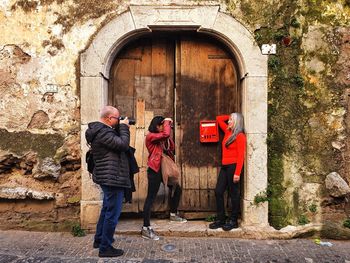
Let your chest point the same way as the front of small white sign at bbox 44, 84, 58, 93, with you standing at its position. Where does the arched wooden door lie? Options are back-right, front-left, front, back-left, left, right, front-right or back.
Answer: left

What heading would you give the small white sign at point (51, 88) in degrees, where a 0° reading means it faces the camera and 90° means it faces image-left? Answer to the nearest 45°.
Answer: approximately 0°

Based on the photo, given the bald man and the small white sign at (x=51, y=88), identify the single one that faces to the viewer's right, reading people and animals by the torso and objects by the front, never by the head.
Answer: the bald man

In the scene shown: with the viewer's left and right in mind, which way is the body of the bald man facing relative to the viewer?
facing to the right of the viewer
